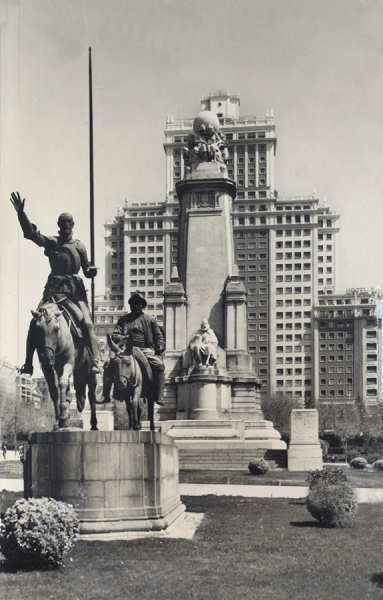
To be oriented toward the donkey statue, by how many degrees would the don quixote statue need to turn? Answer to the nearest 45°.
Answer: approximately 90° to its left

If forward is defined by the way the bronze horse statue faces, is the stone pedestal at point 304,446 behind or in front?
behind

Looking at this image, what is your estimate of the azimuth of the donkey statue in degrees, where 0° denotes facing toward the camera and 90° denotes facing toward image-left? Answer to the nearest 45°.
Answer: approximately 45°

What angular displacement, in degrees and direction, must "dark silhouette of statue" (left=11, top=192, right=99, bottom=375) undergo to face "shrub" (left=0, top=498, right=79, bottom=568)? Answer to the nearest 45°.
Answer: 0° — it already faces it
